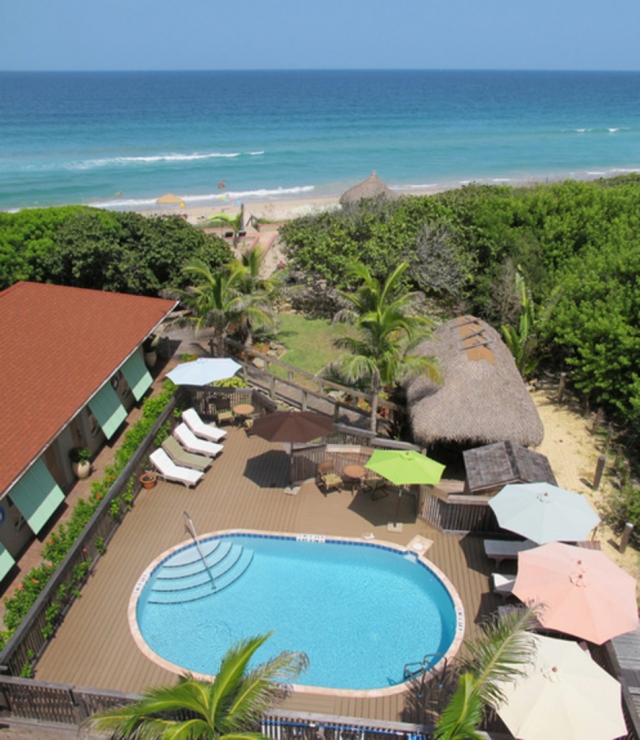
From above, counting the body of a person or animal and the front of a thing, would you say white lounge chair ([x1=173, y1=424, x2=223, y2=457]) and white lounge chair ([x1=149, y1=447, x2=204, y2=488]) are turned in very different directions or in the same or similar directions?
same or similar directions

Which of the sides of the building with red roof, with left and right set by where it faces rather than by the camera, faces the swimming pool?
front

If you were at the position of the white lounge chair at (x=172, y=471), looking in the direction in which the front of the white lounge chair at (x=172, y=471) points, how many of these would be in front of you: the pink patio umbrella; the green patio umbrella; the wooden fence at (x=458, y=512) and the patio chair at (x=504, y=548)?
4

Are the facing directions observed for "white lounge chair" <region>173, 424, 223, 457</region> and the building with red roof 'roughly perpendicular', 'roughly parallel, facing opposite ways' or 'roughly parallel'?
roughly parallel

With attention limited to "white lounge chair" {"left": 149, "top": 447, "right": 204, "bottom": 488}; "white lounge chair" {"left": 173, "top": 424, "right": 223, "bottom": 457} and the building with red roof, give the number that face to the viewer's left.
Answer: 0

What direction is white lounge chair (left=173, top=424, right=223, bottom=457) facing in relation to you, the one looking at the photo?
facing the viewer and to the right of the viewer

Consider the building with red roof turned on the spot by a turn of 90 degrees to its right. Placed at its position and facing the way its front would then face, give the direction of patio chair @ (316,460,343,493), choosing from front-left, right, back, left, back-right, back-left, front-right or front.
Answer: left

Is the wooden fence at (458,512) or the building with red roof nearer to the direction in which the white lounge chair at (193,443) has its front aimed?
the wooden fence

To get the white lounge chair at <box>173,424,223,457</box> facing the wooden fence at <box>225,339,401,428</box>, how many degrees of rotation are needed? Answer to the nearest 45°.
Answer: approximately 90° to its left

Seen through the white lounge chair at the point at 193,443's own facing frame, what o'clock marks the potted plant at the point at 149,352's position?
The potted plant is roughly at 7 o'clock from the white lounge chair.

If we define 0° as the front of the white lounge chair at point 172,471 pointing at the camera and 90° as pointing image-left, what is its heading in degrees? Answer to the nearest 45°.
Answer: approximately 315°

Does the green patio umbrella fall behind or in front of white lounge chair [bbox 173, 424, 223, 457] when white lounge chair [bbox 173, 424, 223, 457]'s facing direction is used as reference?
in front

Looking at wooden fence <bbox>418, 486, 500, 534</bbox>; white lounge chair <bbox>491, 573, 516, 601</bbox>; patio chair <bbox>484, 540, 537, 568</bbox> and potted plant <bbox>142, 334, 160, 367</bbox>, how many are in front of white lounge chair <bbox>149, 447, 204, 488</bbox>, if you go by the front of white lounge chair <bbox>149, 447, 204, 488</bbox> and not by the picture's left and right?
3

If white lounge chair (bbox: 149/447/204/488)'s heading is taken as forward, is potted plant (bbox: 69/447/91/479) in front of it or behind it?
behind

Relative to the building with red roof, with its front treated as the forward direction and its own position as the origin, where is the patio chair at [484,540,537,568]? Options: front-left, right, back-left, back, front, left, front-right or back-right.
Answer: front

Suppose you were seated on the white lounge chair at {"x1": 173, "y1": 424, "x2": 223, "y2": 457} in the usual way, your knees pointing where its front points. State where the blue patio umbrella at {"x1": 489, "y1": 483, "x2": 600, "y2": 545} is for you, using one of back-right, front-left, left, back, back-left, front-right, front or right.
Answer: front
